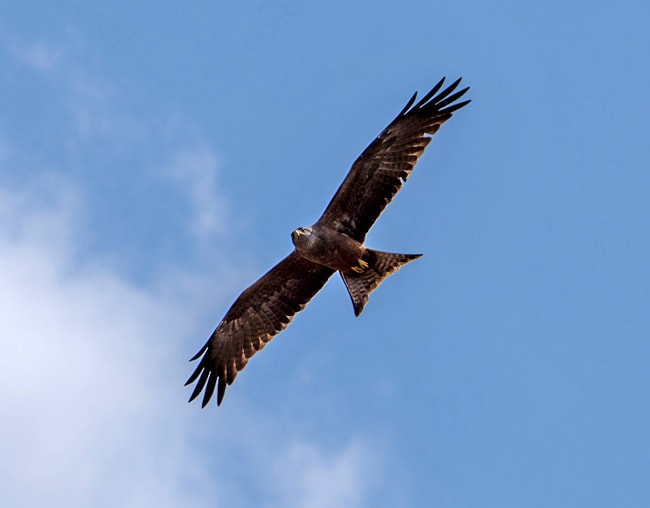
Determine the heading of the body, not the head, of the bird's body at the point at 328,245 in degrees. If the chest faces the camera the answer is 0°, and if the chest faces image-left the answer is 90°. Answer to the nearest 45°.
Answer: approximately 90°
